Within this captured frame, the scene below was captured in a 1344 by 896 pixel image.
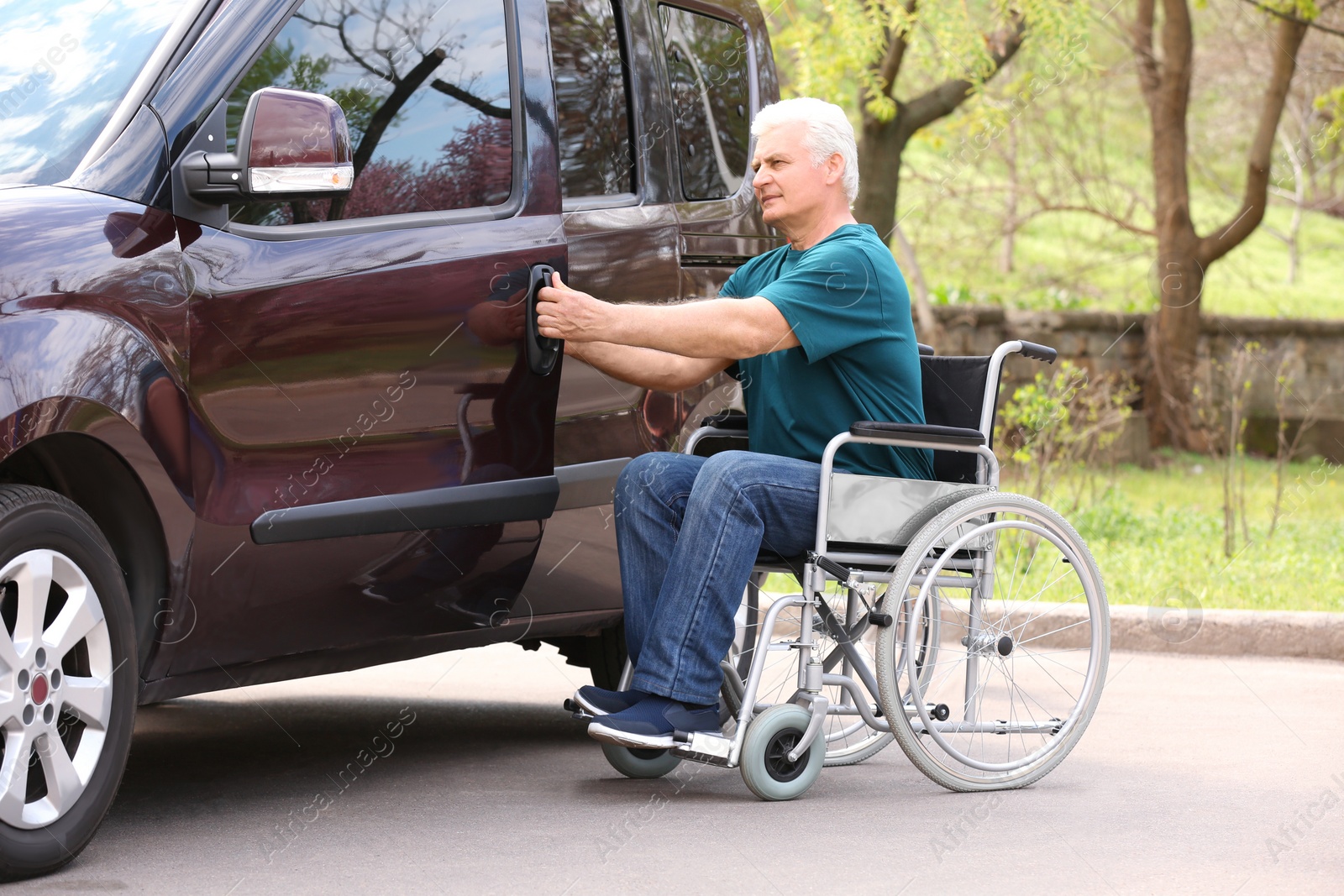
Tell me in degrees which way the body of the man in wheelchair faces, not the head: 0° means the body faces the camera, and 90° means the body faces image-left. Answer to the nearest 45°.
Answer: approximately 45°

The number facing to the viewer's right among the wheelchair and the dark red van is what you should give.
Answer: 0

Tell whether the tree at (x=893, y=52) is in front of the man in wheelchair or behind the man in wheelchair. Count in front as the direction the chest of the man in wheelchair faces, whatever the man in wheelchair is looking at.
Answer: behind

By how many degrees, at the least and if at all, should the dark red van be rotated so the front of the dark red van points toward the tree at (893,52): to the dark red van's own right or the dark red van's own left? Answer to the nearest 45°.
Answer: approximately 180°

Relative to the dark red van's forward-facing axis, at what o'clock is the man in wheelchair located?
The man in wheelchair is roughly at 7 o'clock from the dark red van.

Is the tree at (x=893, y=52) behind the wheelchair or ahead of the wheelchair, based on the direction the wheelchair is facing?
behind

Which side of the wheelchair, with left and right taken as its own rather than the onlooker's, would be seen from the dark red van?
front

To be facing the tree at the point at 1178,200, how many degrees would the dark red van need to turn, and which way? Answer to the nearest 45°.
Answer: approximately 180°

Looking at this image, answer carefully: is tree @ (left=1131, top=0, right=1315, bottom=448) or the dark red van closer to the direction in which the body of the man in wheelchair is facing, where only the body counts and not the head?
the dark red van

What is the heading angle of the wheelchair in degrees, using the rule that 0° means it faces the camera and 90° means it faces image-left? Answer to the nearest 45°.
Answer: approximately 45°

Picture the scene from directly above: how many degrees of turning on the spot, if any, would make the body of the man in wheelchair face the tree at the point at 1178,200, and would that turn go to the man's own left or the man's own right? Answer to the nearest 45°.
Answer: approximately 135° to the man's own right

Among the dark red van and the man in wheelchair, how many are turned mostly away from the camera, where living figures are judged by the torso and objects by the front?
0

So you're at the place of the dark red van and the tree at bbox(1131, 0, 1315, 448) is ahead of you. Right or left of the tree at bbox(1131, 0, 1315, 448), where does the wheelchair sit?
right

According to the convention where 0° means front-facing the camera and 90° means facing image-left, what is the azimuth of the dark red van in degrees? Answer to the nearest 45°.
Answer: approximately 45°

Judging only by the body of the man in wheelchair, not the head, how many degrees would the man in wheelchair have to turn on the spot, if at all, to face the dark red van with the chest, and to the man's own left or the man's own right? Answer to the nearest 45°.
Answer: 0° — they already face it
